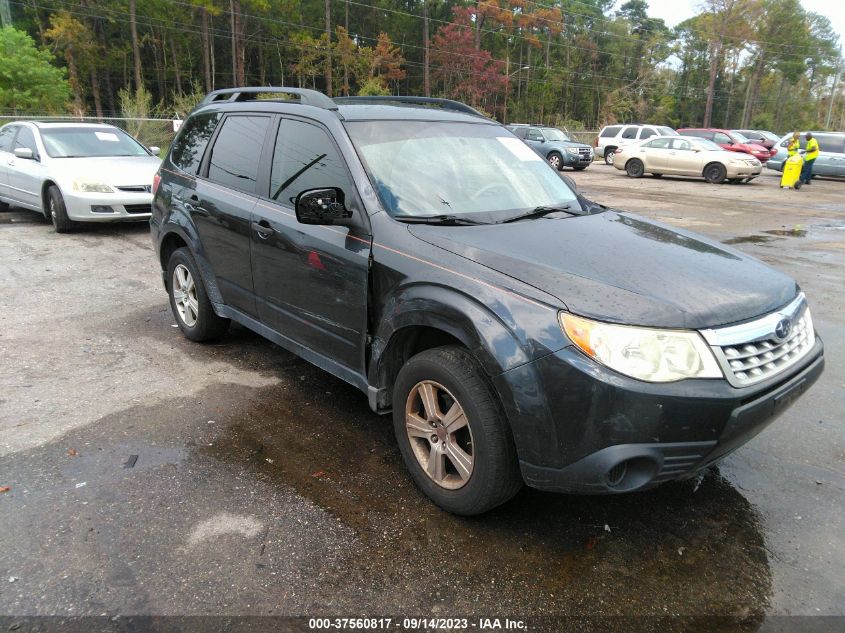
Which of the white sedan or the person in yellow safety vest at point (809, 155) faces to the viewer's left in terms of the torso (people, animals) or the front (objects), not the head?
the person in yellow safety vest

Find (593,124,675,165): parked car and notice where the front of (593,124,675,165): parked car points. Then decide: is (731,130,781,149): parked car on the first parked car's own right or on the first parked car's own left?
on the first parked car's own left

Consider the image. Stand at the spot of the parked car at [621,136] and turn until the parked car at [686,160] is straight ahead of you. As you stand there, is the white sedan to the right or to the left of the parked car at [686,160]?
right

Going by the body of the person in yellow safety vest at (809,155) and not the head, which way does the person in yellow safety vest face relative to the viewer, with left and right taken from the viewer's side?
facing to the left of the viewer

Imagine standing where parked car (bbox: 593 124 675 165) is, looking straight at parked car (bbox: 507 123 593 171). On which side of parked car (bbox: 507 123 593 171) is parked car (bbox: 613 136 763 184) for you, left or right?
left

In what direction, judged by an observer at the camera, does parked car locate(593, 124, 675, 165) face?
facing the viewer and to the right of the viewer

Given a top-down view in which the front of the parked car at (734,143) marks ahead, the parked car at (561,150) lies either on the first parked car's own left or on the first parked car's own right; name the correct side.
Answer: on the first parked car's own right

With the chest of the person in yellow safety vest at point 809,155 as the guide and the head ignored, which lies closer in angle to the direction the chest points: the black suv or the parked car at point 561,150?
the parked car

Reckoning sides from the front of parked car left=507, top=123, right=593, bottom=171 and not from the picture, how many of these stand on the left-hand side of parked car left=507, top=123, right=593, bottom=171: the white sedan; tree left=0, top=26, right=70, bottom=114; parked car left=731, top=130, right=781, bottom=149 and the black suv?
1

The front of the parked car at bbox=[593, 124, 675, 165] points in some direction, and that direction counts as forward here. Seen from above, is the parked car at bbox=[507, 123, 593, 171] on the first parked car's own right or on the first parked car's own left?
on the first parked car's own right
